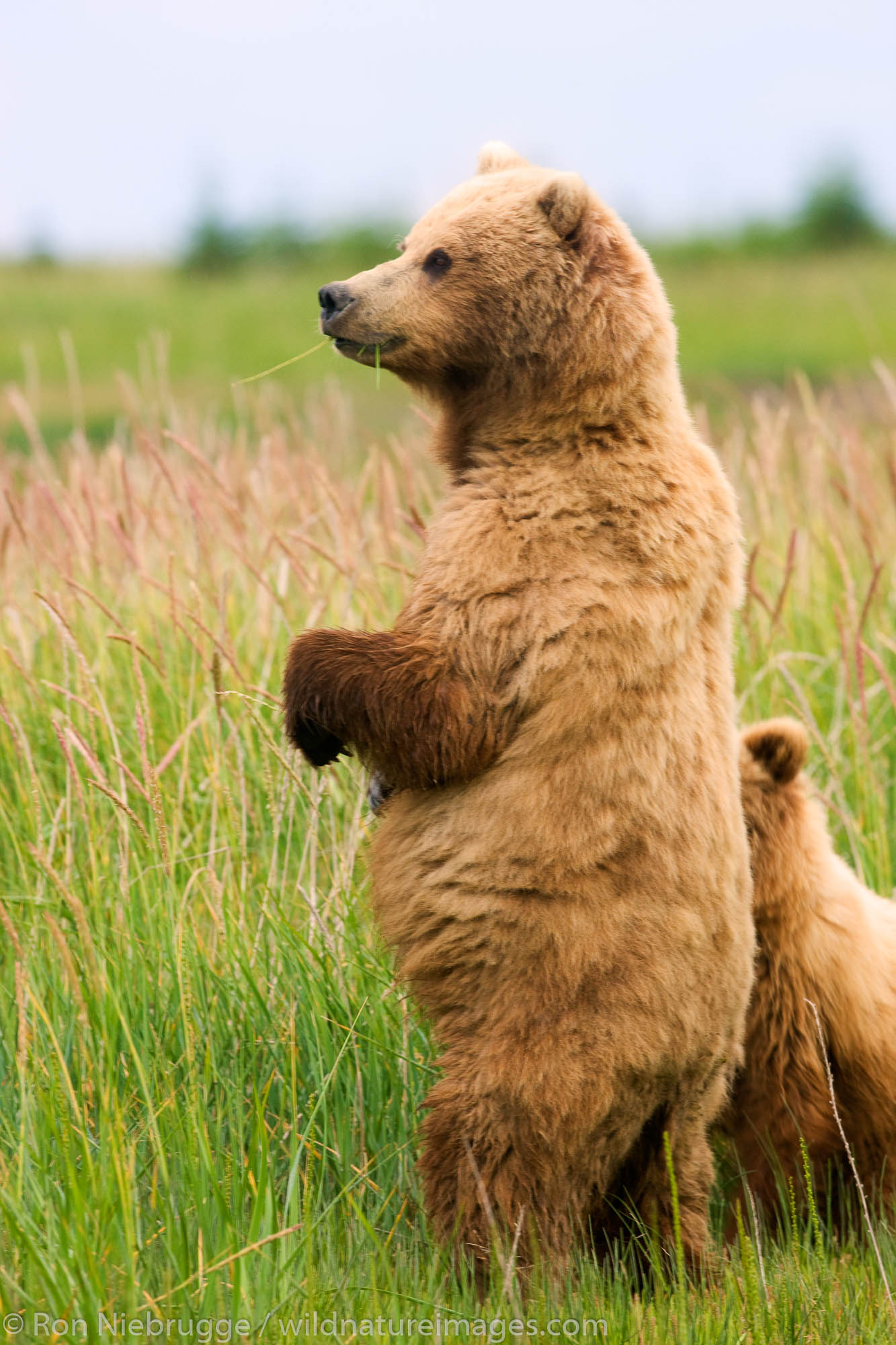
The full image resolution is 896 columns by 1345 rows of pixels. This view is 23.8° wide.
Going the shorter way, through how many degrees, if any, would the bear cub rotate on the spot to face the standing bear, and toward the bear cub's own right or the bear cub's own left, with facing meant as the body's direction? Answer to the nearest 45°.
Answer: approximately 45° to the bear cub's own left

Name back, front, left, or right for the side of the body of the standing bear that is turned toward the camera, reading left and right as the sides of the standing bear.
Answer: left
